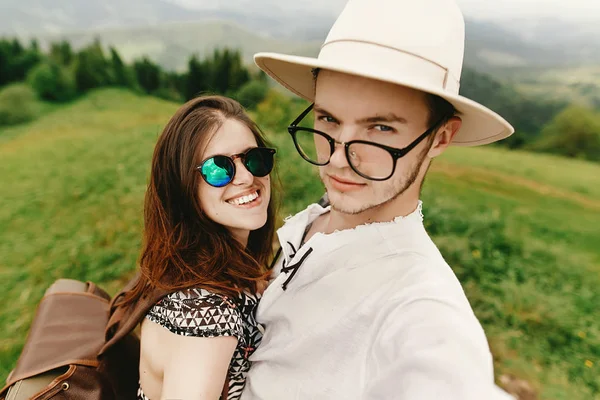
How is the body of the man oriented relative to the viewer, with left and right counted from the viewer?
facing the viewer and to the left of the viewer

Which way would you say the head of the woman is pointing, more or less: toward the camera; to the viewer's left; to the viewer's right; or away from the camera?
toward the camera

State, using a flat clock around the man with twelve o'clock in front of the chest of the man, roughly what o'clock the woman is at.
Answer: The woman is roughly at 2 o'clock from the man.
